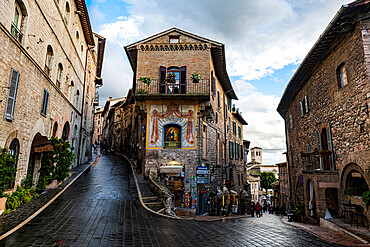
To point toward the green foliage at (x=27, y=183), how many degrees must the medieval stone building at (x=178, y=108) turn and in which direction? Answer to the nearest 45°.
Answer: approximately 45° to its right

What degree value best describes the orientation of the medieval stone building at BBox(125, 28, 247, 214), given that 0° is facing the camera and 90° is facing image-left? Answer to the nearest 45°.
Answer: approximately 0°

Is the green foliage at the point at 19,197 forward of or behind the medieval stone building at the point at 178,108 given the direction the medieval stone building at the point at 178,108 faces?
forward

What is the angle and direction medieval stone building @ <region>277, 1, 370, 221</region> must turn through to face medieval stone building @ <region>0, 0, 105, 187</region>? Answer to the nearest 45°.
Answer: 0° — it already faces it

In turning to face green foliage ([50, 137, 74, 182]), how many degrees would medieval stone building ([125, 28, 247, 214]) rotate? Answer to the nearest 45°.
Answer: approximately 45° to its right

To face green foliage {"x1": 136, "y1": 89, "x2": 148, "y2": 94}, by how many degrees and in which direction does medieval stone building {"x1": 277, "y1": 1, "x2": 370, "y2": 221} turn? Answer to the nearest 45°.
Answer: approximately 45° to its right

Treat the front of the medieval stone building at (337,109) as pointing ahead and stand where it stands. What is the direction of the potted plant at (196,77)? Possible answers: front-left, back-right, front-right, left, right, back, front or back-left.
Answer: front-right

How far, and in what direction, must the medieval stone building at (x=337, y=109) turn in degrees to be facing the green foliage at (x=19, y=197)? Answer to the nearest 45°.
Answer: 0° — it already faces it

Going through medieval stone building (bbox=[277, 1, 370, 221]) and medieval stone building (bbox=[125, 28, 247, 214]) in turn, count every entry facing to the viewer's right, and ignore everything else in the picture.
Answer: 0

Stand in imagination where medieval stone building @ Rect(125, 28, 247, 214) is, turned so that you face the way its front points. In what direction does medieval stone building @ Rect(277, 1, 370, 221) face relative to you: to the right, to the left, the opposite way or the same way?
to the right

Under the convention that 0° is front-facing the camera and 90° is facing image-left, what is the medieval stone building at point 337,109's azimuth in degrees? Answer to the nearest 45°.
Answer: approximately 45°

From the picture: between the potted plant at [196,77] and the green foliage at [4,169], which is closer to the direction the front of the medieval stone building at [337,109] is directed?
the green foliage
